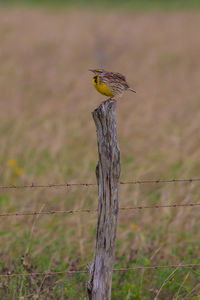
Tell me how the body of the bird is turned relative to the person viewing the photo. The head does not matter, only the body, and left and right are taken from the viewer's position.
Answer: facing to the left of the viewer

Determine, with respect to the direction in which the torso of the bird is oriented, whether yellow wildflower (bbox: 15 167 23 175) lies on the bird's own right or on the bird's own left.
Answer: on the bird's own right

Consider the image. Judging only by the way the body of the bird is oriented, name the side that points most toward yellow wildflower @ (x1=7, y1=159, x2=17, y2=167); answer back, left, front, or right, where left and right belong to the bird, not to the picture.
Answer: right
